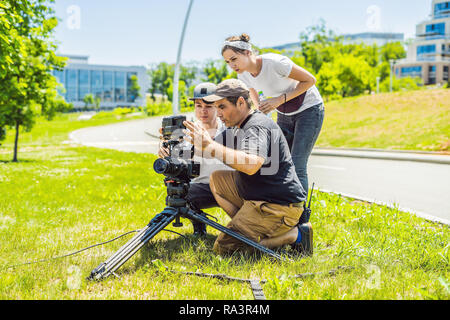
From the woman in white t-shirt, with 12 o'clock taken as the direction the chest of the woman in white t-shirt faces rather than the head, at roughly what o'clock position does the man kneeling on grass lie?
The man kneeling on grass is roughly at 11 o'clock from the woman in white t-shirt.

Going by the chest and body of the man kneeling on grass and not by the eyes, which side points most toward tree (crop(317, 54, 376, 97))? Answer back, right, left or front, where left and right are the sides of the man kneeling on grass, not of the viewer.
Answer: right

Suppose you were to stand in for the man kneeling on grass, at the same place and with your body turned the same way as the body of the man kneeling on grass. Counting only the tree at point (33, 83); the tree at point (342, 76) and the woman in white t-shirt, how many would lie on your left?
0

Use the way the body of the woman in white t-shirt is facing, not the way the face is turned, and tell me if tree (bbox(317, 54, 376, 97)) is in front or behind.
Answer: behind

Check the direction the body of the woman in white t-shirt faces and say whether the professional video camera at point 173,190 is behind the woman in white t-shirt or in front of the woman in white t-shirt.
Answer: in front

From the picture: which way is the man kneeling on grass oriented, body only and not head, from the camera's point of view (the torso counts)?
to the viewer's left

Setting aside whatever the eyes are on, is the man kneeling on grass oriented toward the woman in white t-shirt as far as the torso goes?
no

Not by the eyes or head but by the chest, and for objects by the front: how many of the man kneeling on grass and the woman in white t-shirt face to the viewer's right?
0

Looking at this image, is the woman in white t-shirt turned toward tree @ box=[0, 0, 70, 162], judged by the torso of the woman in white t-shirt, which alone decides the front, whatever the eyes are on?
no
